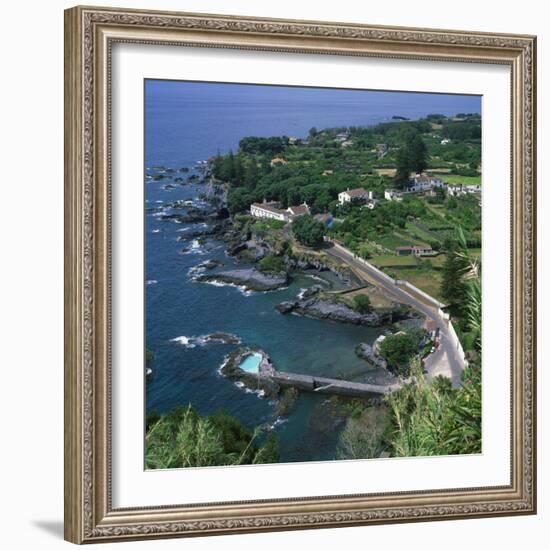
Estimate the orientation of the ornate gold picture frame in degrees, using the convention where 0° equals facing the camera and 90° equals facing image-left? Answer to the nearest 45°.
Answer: approximately 315°
